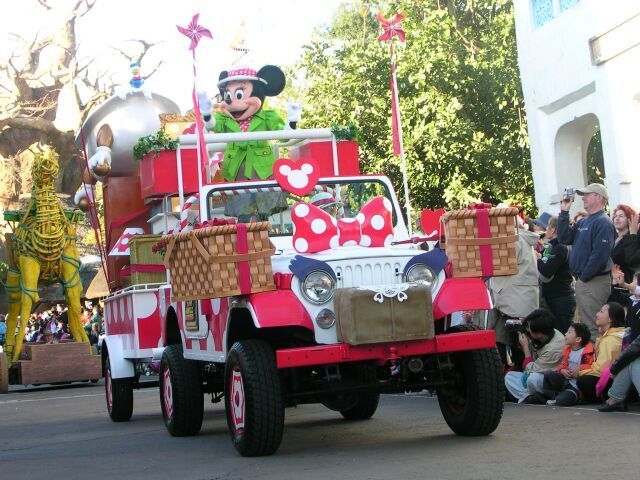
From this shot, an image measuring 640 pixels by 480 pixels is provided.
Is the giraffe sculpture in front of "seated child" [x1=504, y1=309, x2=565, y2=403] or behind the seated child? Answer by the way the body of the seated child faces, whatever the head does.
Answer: in front

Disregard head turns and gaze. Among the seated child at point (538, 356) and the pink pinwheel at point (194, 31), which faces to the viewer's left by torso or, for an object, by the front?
the seated child

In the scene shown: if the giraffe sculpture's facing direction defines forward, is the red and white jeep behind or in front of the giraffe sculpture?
in front

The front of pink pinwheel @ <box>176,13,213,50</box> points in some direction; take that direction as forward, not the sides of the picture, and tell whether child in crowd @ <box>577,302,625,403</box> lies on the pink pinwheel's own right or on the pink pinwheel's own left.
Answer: on the pink pinwheel's own left

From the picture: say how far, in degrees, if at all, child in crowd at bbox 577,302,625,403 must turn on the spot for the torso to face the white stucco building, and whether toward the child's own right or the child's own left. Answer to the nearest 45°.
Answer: approximately 90° to the child's own right

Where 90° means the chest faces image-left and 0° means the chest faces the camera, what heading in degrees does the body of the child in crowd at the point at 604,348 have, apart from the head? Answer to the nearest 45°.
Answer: approximately 90°

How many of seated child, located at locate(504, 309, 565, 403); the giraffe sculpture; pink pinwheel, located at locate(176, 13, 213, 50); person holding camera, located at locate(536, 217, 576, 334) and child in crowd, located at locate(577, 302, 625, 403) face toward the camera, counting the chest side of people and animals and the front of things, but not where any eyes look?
2

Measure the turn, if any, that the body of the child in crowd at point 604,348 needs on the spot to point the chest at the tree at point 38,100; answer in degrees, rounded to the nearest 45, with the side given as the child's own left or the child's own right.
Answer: approximately 45° to the child's own right

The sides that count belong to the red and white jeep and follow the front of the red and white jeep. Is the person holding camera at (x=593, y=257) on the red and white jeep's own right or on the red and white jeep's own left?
on the red and white jeep's own left

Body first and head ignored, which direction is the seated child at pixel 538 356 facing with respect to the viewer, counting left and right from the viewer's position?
facing to the left of the viewer

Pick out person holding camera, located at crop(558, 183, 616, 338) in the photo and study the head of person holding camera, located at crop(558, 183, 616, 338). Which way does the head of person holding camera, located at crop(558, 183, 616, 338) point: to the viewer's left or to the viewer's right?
to the viewer's left

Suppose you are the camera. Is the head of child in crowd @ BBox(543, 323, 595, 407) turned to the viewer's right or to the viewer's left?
to the viewer's left

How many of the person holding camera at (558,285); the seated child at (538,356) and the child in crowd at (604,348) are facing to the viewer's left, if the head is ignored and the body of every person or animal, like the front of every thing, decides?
3

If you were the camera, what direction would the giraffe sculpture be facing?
facing the viewer

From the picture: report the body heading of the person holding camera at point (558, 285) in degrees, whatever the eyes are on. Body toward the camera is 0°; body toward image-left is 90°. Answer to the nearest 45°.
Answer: approximately 90°

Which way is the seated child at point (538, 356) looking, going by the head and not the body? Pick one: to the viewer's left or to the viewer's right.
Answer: to the viewer's left
